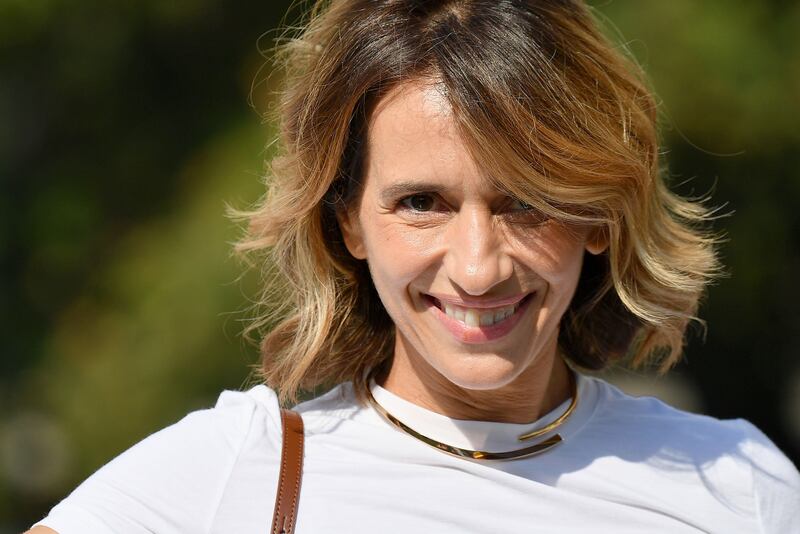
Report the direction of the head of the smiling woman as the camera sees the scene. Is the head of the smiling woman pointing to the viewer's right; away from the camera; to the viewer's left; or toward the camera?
toward the camera

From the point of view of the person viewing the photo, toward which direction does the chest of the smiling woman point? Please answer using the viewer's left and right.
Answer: facing the viewer
